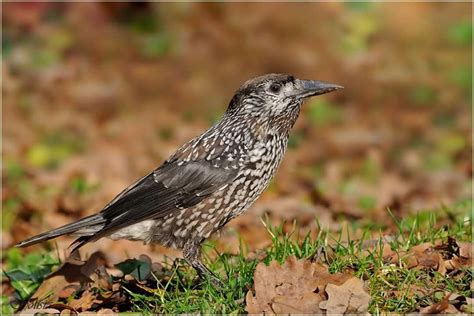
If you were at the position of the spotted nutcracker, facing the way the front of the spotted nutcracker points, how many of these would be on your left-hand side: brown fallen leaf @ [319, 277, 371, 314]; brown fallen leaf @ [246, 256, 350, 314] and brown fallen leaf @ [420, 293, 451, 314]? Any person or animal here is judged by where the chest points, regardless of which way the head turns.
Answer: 0

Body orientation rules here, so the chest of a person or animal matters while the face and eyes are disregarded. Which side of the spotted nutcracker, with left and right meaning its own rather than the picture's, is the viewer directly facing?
right

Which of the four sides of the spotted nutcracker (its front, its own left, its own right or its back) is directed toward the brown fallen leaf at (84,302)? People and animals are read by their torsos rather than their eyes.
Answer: back

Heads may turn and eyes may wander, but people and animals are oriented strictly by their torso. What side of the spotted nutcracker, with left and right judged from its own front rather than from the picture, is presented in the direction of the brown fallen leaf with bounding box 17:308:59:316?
back

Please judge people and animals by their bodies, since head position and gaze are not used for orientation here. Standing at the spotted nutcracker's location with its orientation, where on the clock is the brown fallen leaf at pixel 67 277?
The brown fallen leaf is roughly at 6 o'clock from the spotted nutcracker.

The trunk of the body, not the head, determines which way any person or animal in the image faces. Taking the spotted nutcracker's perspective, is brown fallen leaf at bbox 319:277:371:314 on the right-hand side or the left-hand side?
on its right

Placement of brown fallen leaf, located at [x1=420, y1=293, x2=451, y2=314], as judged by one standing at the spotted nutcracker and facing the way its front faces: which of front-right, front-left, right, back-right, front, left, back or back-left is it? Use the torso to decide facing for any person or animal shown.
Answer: front-right

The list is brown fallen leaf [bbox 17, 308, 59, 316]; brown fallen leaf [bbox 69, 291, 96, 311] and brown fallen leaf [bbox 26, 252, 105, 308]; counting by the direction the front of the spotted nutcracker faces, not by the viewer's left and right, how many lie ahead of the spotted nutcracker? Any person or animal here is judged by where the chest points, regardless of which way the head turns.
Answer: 0
